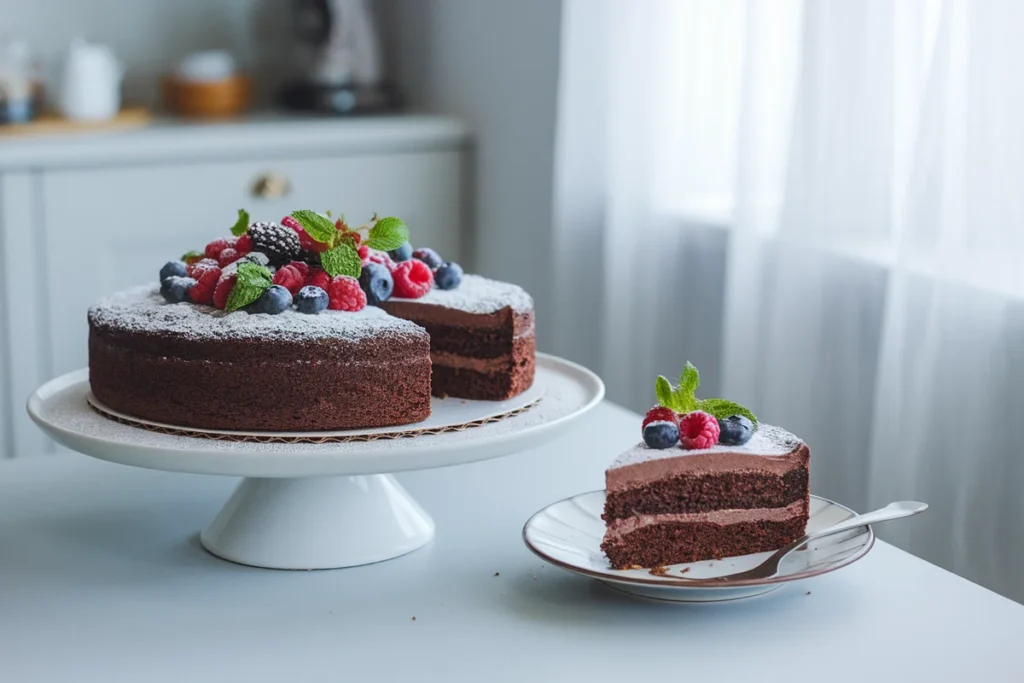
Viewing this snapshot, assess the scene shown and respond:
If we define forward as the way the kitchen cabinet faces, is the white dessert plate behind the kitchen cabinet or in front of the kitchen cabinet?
in front

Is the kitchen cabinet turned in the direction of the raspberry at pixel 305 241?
yes

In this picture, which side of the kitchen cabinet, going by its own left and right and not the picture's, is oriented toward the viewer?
front

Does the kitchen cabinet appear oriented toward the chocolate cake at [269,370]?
yes

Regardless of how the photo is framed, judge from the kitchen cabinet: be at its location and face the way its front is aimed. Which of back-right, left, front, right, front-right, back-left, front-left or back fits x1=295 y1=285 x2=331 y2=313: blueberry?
front

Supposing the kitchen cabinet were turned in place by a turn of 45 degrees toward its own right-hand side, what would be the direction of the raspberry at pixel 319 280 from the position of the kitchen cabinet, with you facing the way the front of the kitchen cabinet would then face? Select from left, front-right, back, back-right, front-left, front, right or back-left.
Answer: front-left

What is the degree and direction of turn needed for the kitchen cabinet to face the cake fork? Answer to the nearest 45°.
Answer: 0° — it already faces it

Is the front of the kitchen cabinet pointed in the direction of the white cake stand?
yes
